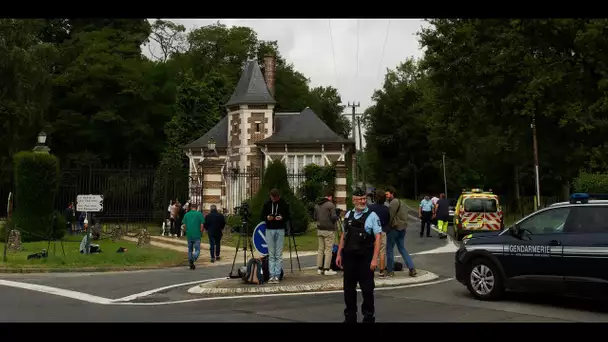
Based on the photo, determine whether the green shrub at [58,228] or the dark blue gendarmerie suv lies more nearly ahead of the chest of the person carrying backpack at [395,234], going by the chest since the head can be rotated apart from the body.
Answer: the green shrub

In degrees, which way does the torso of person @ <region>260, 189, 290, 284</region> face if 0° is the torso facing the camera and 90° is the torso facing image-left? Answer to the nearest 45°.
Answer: approximately 0°

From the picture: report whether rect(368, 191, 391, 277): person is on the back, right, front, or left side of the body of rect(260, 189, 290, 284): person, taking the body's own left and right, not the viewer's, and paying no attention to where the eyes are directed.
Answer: left

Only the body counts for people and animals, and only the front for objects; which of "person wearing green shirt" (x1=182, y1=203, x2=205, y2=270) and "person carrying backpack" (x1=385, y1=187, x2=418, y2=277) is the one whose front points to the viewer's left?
"person carrying backpack" (x1=385, y1=187, x2=418, y2=277)

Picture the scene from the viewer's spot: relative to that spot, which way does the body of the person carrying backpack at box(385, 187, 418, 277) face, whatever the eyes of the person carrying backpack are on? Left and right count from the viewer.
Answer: facing to the left of the viewer
